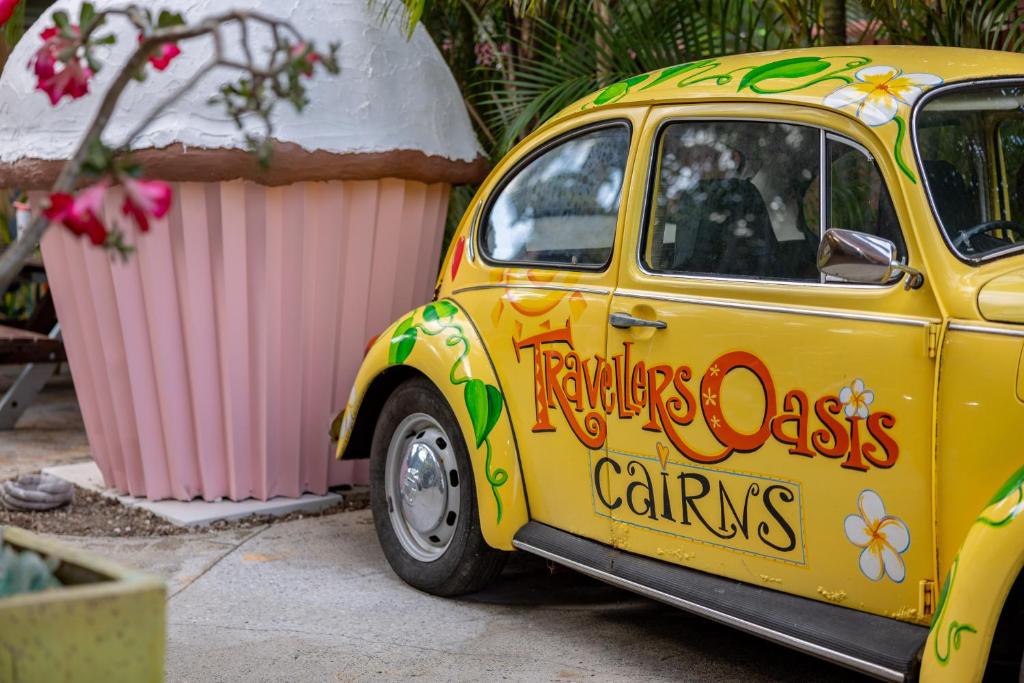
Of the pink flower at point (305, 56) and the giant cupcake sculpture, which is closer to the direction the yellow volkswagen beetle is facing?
the pink flower

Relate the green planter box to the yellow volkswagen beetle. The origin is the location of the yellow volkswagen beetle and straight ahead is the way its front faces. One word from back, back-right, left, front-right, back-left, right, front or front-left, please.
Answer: right

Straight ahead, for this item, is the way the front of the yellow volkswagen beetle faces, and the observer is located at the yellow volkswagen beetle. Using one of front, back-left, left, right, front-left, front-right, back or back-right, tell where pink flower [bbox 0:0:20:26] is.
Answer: right

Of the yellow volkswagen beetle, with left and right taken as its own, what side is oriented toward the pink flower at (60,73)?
right

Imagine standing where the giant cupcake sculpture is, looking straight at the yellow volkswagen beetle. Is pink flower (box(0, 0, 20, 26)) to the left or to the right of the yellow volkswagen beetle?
right

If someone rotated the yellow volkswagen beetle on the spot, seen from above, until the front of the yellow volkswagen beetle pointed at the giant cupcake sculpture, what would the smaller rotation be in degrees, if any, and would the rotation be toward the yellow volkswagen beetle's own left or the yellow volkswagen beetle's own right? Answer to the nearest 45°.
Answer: approximately 180°

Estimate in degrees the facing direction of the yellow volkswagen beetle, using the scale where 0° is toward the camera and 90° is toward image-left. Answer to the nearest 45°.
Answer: approximately 315°

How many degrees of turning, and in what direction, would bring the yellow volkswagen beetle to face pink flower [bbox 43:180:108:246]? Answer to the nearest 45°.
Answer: approximately 90° to its right

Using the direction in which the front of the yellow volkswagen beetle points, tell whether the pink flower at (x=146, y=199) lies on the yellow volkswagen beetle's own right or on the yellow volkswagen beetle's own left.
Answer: on the yellow volkswagen beetle's own right
